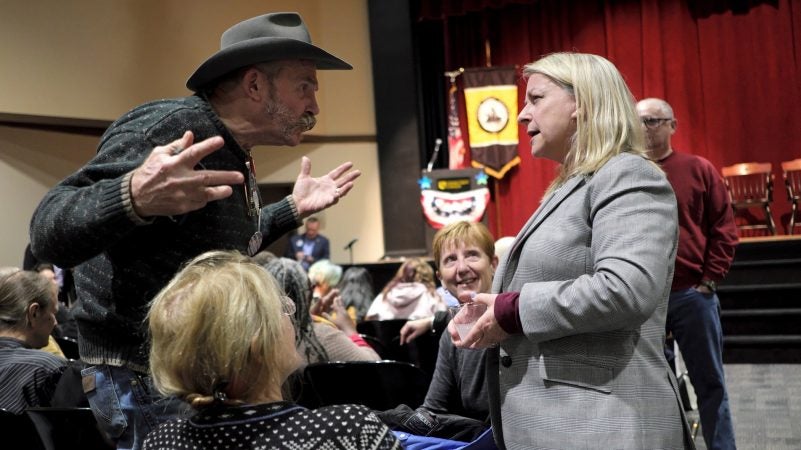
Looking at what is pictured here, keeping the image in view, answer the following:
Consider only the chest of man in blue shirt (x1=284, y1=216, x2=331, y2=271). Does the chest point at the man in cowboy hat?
yes

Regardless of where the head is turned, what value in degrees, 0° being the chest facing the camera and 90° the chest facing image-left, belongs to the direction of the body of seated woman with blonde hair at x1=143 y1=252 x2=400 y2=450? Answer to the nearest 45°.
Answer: approximately 225°

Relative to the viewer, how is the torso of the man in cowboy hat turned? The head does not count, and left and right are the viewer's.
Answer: facing to the right of the viewer

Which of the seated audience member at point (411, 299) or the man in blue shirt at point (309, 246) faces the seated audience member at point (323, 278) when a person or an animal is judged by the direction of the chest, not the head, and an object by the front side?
the man in blue shirt

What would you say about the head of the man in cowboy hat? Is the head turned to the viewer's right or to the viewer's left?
to the viewer's right

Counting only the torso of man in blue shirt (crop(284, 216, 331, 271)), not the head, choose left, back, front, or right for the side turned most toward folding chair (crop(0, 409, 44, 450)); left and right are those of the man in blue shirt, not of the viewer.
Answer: front

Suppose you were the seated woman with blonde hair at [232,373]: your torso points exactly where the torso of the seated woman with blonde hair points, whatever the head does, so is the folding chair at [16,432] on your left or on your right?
on your left

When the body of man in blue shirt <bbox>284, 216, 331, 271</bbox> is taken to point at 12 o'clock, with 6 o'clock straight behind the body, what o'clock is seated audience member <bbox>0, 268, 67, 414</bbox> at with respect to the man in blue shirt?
The seated audience member is roughly at 12 o'clock from the man in blue shirt.

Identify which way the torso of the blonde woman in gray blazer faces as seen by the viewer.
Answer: to the viewer's left

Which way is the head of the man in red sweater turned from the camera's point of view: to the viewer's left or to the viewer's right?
to the viewer's left

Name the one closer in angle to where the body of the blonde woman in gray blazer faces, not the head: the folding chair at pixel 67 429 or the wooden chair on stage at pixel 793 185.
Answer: the folding chair

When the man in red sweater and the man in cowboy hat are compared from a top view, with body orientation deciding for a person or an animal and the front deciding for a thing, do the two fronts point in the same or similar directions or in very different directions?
very different directions

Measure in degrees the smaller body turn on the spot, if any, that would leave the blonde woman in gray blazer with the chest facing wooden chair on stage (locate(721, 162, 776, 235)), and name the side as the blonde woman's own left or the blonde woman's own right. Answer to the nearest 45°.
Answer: approximately 90° to the blonde woman's own right
